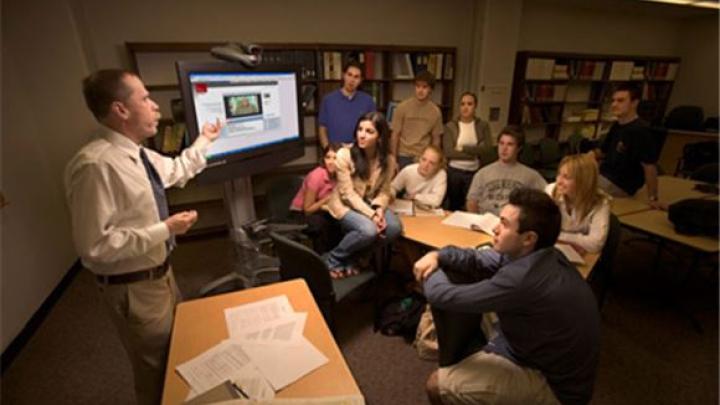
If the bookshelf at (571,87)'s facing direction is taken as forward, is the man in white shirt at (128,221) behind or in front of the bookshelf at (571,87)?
in front

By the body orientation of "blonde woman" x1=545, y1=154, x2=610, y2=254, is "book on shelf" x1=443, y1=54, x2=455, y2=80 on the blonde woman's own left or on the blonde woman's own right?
on the blonde woman's own right

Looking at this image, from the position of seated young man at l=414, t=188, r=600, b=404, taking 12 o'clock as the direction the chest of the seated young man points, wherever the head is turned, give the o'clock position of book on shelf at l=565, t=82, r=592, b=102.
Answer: The book on shelf is roughly at 3 o'clock from the seated young man.

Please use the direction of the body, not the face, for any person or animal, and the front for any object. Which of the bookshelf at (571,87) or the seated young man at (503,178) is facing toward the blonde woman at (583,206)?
the bookshelf

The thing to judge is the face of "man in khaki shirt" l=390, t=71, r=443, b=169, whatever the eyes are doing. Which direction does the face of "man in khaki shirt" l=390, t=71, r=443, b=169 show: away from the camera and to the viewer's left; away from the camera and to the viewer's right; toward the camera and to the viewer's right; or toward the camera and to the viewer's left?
toward the camera and to the viewer's left

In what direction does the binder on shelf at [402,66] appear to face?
toward the camera

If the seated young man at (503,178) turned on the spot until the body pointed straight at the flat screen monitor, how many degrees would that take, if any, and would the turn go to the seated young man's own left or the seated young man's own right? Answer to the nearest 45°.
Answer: approximately 90° to the seated young man's own right

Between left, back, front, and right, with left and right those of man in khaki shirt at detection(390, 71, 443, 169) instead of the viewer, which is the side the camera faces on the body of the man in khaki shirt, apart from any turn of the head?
front

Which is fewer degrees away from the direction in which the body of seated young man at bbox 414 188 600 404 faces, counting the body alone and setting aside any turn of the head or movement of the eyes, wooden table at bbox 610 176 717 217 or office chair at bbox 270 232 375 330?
the office chair

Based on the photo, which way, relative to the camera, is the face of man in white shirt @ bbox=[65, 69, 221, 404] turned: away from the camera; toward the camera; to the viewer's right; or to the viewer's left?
to the viewer's right

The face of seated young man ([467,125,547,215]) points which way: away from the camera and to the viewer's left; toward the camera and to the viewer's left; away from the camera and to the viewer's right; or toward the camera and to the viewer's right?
toward the camera and to the viewer's left

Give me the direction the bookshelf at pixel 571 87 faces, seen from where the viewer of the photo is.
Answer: facing the viewer

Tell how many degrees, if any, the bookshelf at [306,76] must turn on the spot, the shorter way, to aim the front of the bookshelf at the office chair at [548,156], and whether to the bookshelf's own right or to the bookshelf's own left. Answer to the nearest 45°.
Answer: approximately 90° to the bookshelf's own left

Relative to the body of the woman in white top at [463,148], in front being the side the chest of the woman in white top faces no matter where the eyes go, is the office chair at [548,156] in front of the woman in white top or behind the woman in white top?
behind

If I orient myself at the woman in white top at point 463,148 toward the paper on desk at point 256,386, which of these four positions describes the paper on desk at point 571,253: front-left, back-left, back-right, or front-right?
front-left
